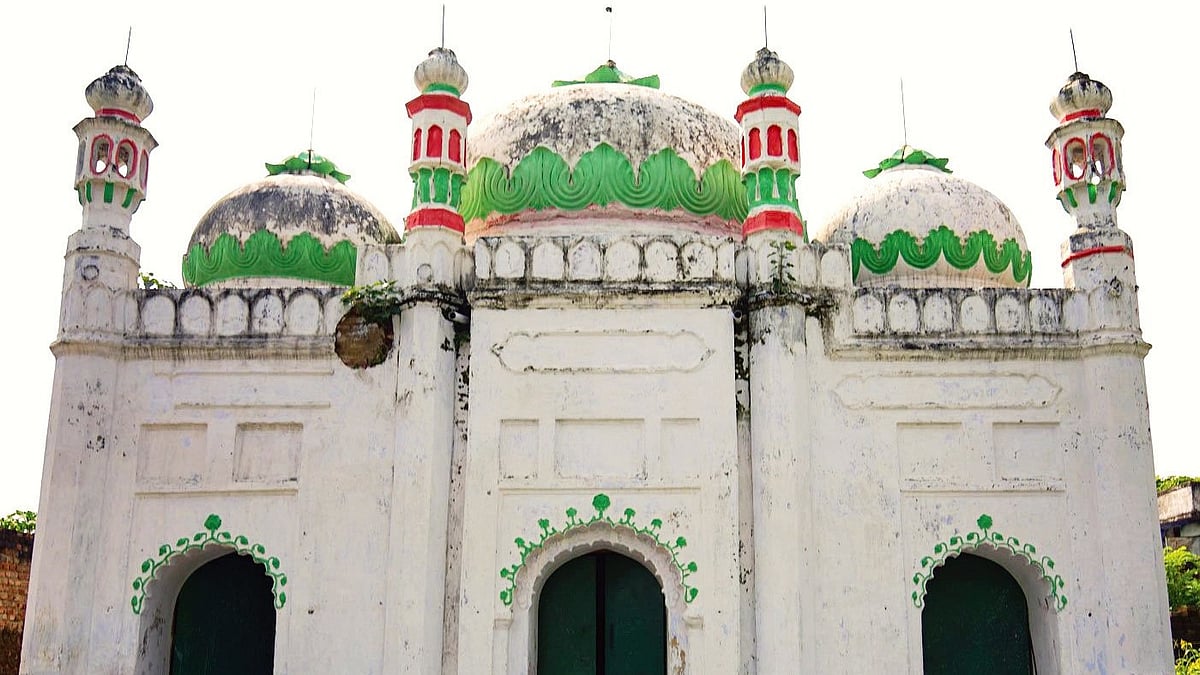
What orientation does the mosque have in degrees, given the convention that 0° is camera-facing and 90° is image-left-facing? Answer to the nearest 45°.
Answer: approximately 0°

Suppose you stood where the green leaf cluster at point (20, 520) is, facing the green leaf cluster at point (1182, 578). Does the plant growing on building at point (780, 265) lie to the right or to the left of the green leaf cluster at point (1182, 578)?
right

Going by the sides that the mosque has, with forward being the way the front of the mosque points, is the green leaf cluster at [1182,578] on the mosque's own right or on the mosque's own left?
on the mosque's own left

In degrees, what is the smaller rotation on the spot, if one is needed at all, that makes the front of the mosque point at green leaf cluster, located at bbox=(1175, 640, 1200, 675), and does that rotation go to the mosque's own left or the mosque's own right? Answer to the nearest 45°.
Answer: approximately 135° to the mosque's own left

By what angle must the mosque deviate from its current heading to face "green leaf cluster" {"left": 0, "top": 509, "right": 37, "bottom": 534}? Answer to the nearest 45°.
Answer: approximately 135° to its right
